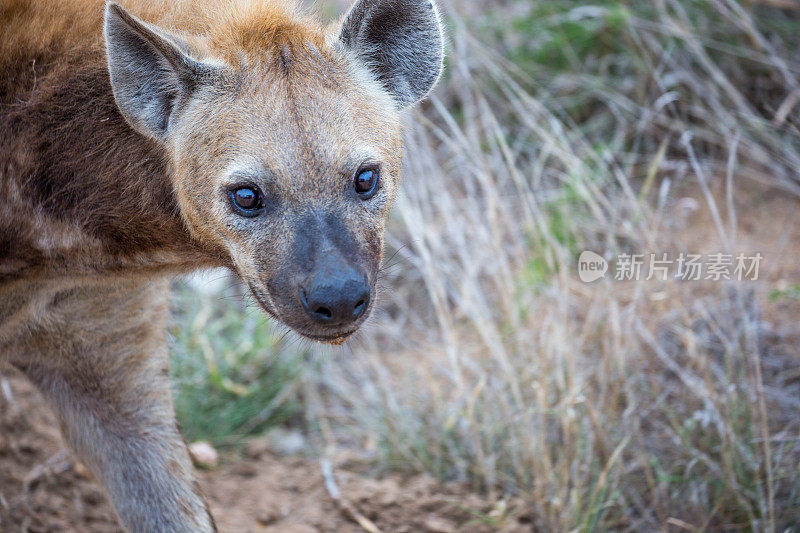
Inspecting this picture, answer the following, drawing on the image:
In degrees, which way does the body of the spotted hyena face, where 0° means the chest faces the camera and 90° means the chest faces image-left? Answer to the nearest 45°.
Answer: approximately 315°
